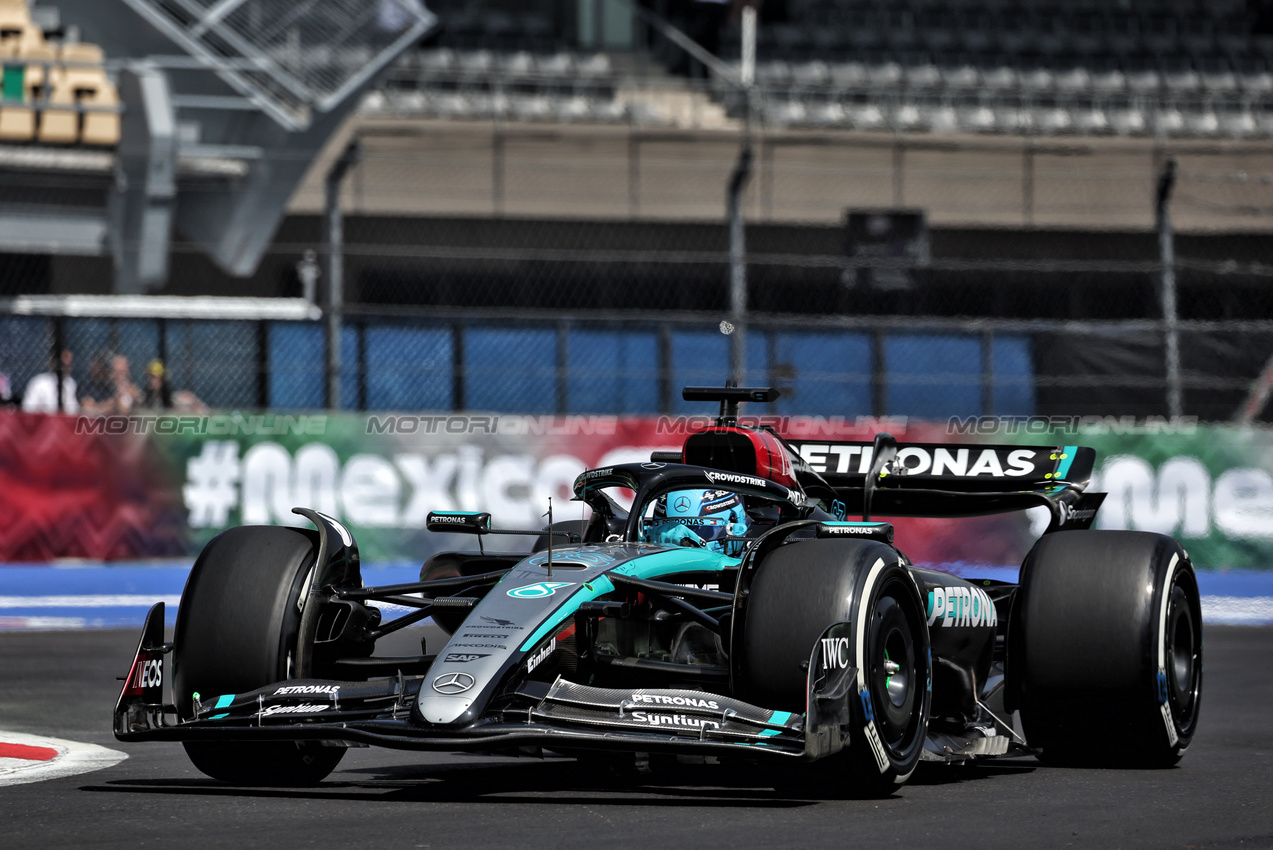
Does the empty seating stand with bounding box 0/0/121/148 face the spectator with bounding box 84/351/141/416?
yes

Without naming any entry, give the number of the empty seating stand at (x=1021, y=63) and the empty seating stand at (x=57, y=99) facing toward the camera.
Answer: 2

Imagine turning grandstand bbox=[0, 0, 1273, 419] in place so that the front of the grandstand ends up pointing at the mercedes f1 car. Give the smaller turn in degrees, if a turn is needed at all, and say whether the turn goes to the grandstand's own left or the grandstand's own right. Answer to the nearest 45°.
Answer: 0° — it already faces it

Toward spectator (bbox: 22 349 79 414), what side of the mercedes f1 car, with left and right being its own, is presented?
right

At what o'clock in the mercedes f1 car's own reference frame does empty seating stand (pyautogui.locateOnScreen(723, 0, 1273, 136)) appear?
The empty seating stand is roughly at 5 o'clock from the mercedes f1 car.

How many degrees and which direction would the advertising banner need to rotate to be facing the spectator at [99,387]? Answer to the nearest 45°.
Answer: approximately 135° to its right

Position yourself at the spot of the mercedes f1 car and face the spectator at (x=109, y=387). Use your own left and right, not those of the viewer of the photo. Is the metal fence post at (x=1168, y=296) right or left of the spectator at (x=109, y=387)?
right

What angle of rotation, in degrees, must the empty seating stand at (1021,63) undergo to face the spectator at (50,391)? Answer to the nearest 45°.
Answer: approximately 45° to its right

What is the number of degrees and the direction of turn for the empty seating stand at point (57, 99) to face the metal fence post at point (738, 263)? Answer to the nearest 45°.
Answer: approximately 45° to its left

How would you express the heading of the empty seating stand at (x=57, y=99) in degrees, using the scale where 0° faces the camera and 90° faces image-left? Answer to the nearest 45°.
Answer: approximately 0°

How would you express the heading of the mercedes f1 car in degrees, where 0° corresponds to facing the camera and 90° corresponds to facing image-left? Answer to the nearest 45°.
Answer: approximately 45°

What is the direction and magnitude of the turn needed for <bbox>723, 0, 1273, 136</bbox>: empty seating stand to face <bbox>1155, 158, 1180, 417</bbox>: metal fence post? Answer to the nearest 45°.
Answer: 0° — it already faces it

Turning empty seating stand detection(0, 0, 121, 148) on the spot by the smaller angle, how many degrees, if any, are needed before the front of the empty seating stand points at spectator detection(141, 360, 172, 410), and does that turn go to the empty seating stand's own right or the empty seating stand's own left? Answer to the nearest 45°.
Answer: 0° — it already faces them
